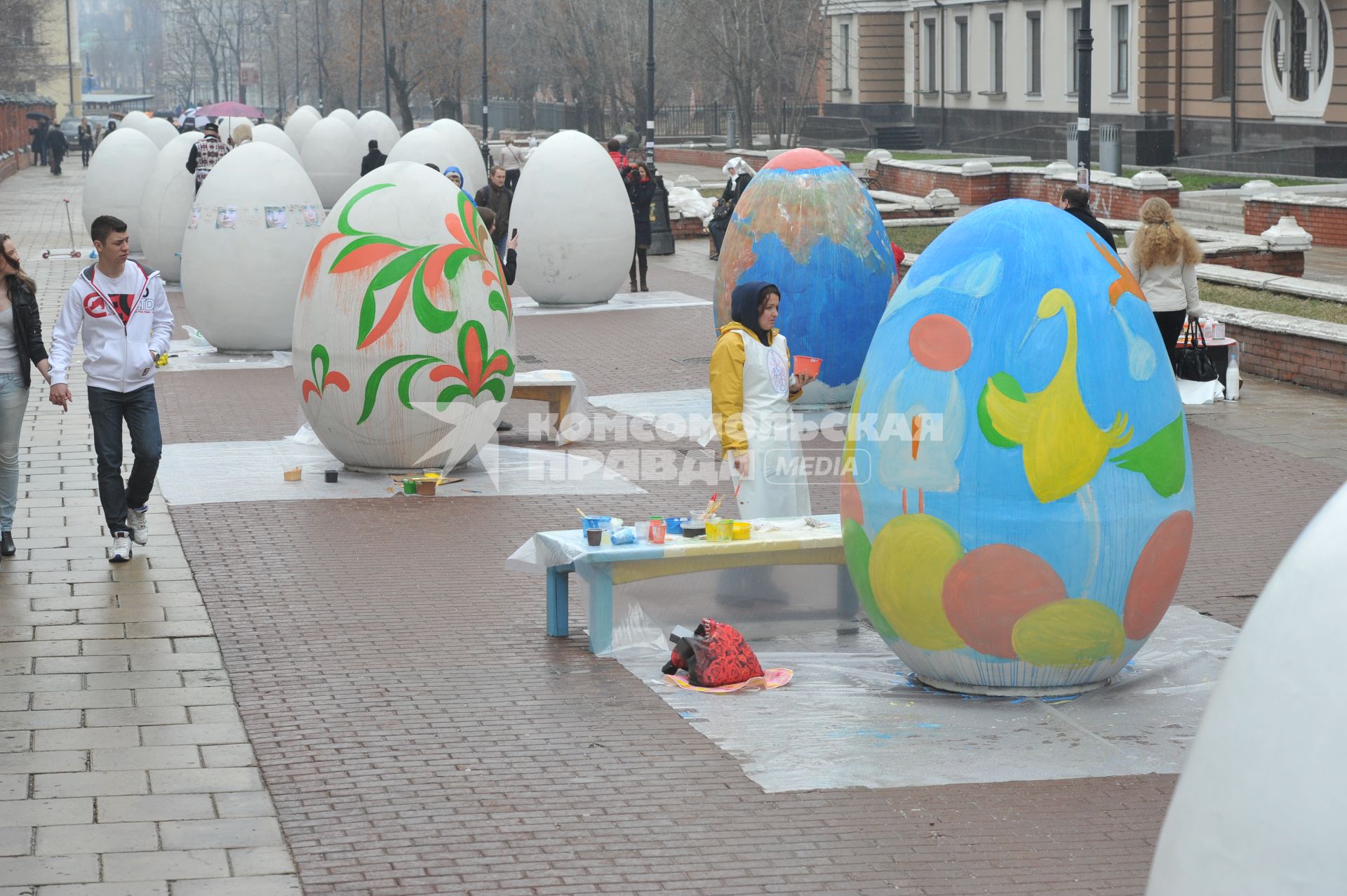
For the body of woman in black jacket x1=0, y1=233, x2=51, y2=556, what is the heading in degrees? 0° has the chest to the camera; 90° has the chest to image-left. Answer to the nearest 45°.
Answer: approximately 0°

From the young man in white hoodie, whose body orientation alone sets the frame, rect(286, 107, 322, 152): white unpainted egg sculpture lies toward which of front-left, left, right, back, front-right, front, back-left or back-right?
back

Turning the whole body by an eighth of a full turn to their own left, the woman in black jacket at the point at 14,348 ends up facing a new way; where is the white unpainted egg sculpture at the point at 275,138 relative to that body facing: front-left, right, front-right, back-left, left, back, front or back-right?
back-left
